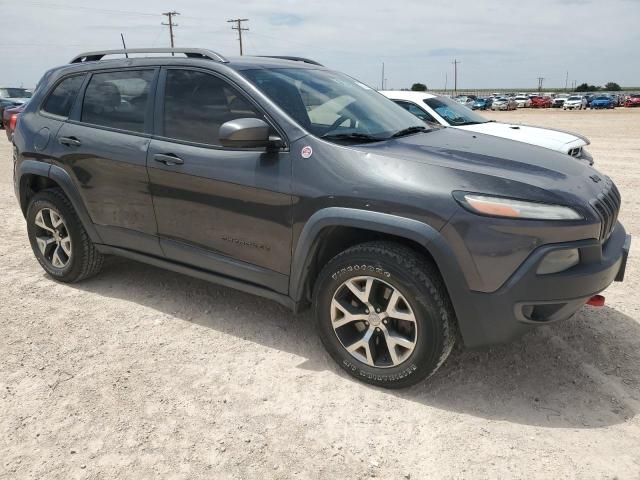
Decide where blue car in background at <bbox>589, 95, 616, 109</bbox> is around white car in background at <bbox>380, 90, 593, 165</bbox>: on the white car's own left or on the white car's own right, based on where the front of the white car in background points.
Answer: on the white car's own left

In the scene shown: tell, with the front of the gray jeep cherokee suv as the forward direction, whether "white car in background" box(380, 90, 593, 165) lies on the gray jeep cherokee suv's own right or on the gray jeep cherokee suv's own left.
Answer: on the gray jeep cherokee suv's own left

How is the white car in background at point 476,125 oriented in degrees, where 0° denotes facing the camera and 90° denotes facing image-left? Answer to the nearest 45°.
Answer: approximately 315°

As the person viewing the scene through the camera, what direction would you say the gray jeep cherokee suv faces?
facing the viewer and to the right of the viewer

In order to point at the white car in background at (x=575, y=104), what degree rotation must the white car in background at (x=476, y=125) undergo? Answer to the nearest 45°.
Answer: approximately 135° to its left

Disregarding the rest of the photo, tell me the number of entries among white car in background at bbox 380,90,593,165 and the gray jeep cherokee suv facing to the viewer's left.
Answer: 0

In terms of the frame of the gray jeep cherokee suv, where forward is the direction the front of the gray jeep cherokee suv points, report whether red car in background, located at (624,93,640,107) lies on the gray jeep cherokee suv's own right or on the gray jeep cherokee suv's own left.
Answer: on the gray jeep cherokee suv's own left

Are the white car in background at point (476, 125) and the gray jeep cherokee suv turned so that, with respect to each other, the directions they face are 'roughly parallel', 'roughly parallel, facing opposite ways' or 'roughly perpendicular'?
roughly parallel
